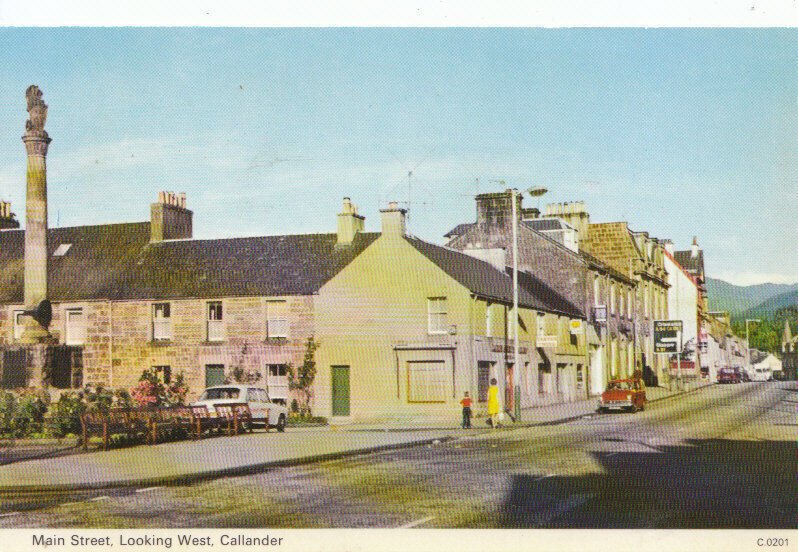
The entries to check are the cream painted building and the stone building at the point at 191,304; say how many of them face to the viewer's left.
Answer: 0

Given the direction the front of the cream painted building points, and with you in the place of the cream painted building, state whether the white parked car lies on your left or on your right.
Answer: on your right

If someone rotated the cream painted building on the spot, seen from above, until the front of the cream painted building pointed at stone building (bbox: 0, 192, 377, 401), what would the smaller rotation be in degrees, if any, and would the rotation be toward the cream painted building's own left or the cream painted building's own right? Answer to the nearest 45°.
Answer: approximately 135° to the cream painted building's own right

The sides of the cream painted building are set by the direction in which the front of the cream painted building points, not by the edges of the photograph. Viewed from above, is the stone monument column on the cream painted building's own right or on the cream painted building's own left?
on the cream painted building's own right

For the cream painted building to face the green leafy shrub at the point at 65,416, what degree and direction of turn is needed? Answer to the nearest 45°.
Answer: approximately 90° to its right

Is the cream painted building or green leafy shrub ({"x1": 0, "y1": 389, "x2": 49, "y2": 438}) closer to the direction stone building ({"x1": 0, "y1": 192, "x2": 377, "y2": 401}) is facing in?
the green leafy shrub

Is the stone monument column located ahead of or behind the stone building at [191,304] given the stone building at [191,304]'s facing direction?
ahead

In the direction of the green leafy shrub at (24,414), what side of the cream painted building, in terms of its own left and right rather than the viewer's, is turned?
right

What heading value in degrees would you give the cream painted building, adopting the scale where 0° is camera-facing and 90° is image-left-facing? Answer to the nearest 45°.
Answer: approximately 315°

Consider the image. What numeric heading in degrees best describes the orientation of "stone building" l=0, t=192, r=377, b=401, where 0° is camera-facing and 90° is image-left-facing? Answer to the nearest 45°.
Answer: approximately 0°

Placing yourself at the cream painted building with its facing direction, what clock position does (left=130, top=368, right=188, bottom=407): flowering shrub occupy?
The flowering shrub is roughly at 4 o'clock from the cream painted building.

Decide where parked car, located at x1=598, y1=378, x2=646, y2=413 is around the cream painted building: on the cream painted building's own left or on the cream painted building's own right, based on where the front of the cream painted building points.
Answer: on the cream painted building's own left
